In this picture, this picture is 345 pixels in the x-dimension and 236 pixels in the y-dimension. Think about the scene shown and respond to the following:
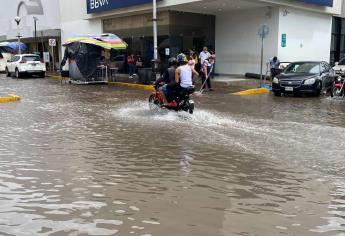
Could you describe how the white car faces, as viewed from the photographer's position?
facing away from the viewer and to the left of the viewer

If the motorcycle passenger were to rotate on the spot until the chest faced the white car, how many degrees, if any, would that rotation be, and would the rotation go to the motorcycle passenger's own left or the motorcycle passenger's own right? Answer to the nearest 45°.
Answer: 0° — they already face it

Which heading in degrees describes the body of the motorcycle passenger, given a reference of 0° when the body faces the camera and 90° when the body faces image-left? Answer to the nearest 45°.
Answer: approximately 135°

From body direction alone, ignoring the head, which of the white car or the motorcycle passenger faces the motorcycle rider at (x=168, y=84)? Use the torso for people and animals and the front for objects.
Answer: the motorcycle passenger

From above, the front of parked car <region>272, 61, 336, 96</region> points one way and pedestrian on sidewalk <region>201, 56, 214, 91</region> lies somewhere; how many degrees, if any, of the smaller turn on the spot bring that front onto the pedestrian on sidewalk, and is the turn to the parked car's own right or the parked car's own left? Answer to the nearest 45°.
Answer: approximately 45° to the parked car's own right

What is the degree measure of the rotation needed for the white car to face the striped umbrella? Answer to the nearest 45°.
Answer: approximately 180°

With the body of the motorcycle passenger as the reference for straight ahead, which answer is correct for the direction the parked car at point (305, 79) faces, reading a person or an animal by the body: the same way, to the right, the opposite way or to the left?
to the left

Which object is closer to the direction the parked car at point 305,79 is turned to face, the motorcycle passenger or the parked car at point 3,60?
the motorcycle passenger

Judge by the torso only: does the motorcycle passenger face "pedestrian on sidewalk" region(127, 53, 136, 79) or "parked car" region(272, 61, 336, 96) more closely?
the pedestrian on sidewalk
